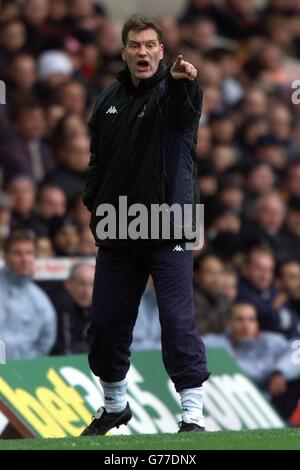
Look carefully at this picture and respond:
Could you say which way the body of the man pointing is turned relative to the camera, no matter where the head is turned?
toward the camera
